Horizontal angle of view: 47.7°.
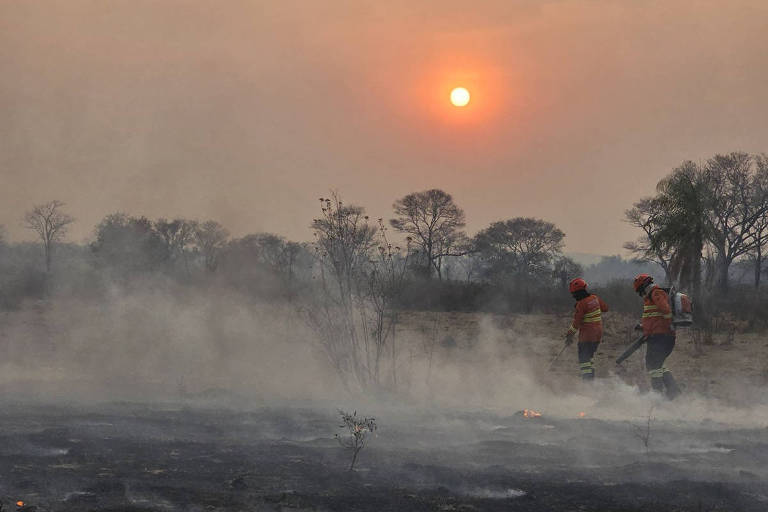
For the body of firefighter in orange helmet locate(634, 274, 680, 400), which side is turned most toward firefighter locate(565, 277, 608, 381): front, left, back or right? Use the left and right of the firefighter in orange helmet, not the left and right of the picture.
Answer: front

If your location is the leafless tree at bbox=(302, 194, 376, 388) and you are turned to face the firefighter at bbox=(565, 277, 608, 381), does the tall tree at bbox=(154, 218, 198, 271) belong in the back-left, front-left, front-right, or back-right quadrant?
back-left

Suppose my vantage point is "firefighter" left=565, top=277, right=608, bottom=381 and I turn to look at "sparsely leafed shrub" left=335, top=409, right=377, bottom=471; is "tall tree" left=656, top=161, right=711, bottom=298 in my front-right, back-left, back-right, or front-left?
back-right

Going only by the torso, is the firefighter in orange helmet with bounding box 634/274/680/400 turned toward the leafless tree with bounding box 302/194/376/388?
yes

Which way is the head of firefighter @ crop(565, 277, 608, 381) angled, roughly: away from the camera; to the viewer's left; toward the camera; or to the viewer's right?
to the viewer's left

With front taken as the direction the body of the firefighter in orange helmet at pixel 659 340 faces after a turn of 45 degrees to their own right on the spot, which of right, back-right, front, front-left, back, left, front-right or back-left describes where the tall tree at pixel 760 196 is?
front-right

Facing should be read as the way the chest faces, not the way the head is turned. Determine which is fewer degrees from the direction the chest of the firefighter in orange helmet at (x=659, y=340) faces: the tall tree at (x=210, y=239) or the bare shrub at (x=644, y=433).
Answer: the tall tree

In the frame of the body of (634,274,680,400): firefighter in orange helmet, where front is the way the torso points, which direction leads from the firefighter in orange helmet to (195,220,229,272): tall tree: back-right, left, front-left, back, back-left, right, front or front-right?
front-right

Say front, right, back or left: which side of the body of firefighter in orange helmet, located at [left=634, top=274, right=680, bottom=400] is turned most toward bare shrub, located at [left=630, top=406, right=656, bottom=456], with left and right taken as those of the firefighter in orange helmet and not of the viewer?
left

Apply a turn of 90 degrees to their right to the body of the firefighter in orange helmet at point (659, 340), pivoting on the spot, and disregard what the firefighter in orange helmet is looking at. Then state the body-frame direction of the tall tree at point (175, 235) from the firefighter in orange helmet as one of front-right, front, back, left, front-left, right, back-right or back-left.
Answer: front-left

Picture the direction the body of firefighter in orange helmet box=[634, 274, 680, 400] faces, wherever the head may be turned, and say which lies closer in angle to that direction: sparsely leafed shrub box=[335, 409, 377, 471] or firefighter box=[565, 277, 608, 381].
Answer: the firefighter

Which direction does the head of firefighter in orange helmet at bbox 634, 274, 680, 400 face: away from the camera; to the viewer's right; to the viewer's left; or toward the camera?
to the viewer's left

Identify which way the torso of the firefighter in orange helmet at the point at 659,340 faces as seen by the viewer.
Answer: to the viewer's left

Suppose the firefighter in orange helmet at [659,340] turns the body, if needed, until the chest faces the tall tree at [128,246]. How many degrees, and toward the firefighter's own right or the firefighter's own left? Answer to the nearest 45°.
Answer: approximately 45° to the firefighter's own right

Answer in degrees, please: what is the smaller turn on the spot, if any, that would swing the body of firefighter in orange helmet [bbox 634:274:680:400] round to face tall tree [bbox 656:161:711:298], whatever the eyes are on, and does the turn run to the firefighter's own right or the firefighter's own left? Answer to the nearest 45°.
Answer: approximately 90° to the firefighter's own right
